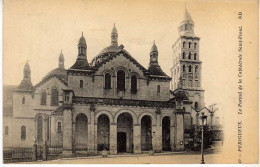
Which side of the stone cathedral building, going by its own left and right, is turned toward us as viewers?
front
